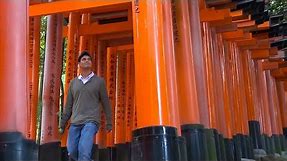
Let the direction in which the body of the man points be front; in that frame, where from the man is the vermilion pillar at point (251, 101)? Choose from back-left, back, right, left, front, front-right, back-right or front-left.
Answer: back-left

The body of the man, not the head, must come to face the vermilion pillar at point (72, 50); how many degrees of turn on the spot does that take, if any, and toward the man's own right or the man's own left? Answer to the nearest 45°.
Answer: approximately 180°

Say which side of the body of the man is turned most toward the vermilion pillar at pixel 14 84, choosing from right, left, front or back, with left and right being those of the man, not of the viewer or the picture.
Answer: front

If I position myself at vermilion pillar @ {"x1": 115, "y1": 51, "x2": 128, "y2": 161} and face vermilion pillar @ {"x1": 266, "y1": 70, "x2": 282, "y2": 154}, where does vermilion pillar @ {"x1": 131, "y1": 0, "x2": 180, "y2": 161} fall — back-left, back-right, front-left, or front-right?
back-right

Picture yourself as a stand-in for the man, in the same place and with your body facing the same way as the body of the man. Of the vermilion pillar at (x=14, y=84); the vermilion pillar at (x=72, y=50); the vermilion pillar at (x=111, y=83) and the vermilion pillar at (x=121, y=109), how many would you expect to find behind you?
3

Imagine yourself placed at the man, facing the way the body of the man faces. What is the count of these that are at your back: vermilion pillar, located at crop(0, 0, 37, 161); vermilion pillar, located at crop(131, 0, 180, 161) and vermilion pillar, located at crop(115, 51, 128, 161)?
1

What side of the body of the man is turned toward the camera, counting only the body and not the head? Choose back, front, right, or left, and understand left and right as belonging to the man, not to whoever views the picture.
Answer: front

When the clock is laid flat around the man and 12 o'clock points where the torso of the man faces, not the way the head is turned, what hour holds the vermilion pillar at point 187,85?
The vermilion pillar is roughly at 9 o'clock from the man.

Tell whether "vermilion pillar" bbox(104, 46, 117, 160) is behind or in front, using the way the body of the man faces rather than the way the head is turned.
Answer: behind
